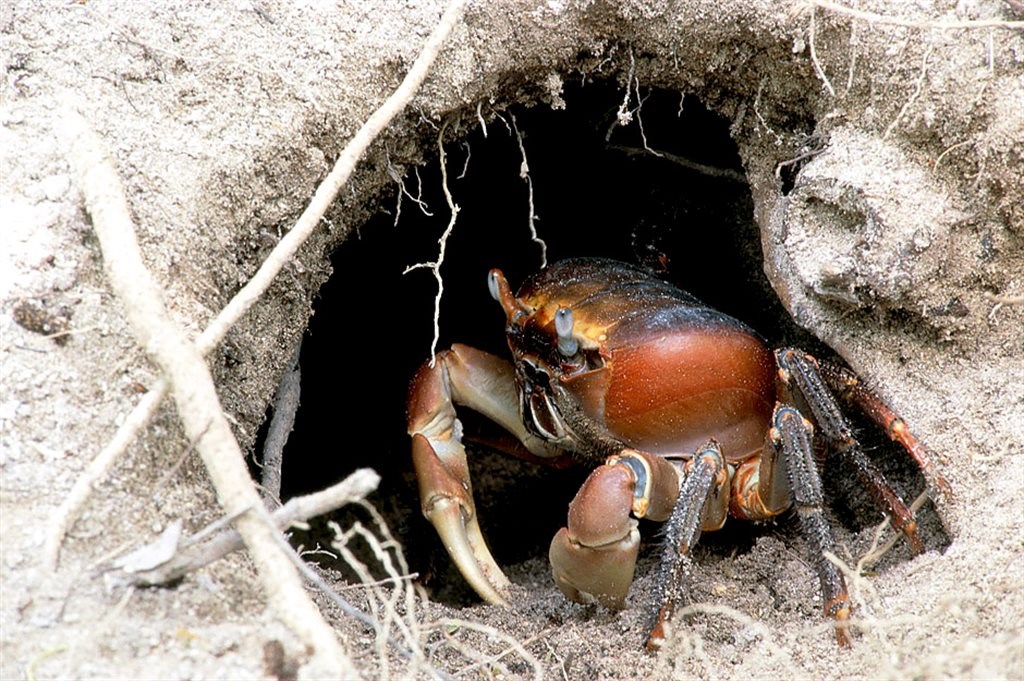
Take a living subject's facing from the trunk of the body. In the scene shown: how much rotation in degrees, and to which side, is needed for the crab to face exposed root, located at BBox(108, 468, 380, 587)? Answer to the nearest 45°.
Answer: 0° — it already faces it

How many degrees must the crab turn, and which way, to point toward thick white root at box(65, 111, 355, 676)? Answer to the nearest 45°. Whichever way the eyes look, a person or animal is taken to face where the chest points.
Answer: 0° — it already faces it

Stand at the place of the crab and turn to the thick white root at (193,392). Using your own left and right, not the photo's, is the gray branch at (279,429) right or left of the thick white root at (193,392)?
right

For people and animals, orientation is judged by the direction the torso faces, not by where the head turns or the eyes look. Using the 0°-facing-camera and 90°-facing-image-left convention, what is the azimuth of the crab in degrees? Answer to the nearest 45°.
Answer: approximately 45°
